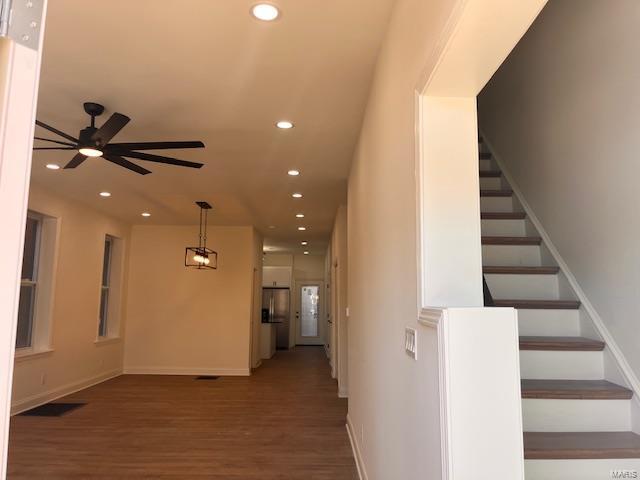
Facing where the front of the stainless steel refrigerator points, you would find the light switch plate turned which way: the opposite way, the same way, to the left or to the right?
to the right

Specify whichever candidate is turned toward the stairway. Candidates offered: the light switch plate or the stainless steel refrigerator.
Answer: the stainless steel refrigerator

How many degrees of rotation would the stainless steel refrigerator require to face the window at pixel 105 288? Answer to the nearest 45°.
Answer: approximately 45° to its right

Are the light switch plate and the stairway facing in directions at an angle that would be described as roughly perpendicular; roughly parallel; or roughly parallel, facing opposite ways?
roughly perpendicular

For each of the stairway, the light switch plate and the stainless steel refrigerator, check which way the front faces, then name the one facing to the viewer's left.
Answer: the light switch plate

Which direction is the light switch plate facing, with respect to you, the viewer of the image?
facing to the left of the viewer

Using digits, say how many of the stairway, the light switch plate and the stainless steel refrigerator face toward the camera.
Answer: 2

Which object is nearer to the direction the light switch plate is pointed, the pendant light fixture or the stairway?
the pendant light fixture

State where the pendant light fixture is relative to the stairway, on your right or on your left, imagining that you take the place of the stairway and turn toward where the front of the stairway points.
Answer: on your right

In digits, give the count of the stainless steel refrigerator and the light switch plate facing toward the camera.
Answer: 1

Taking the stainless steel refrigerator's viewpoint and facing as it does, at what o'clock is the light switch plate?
The light switch plate is roughly at 12 o'clock from the stainless steel refrigerator.
